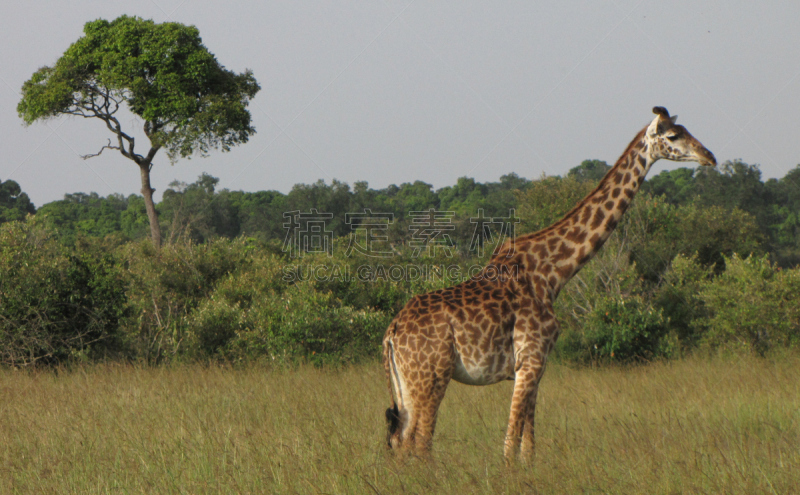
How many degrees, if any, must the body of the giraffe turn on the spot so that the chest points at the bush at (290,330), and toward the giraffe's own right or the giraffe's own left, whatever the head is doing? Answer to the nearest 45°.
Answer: approximately 135° to the giraffe's own left

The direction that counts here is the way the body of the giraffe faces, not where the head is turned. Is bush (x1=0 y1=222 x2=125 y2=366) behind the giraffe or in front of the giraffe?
behind

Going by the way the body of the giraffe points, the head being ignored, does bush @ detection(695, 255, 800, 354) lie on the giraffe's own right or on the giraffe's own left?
on the giraffe's own left

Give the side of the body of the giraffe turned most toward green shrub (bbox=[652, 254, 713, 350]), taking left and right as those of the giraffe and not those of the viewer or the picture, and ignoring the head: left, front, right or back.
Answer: left

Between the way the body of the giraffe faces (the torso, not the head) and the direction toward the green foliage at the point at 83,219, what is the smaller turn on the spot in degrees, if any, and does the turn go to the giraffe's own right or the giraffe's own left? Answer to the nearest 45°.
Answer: approximately 135° to the giraffe's own left

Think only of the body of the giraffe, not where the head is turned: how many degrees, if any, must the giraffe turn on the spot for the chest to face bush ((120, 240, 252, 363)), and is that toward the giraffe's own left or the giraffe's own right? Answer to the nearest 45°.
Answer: approximately 135° to the giraffe's own left

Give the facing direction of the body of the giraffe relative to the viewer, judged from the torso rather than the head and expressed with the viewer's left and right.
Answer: facing to the right of the viewer

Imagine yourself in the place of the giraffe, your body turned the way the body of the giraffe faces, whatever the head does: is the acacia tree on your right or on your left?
on your left

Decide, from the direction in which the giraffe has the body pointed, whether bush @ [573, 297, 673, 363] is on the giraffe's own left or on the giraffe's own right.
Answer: on the giraffe's own left

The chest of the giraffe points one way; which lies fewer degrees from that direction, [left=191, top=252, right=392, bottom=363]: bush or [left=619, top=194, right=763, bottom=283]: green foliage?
the green foliage
